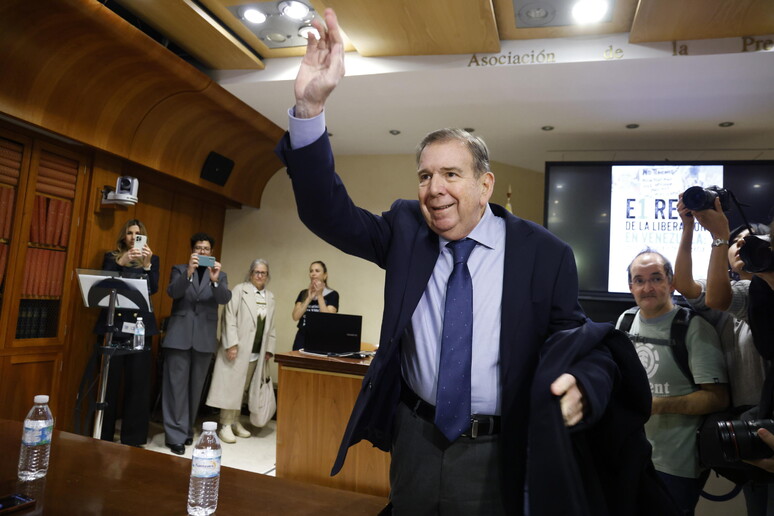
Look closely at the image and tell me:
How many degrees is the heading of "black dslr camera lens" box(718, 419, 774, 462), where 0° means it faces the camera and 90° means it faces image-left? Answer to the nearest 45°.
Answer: approximately 90°

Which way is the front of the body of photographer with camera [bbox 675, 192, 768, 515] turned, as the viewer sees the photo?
to the viewer's left

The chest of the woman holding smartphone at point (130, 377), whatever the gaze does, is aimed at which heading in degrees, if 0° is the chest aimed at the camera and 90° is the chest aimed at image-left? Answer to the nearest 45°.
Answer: approximately 0°

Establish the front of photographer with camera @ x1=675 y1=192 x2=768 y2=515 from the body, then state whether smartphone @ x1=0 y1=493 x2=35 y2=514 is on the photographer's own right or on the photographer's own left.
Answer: on the photographer's own left

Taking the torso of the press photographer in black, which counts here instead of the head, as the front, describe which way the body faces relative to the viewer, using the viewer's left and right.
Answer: facing to the left of the viewer

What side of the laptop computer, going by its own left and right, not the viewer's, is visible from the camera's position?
back
